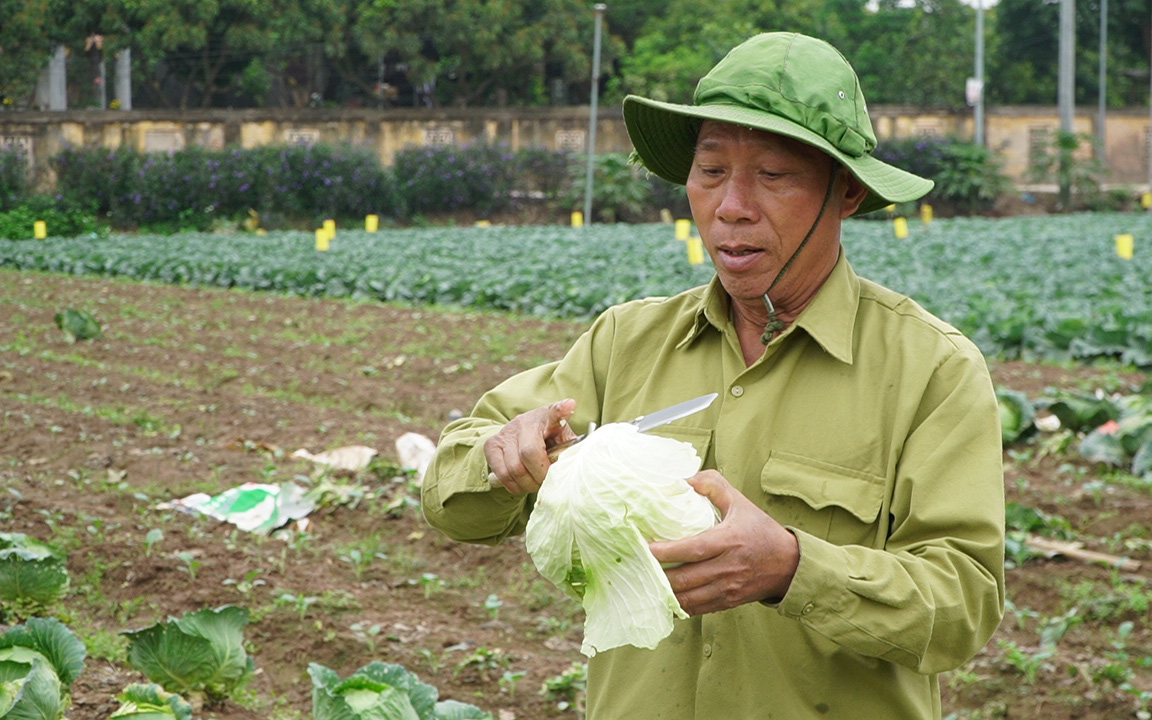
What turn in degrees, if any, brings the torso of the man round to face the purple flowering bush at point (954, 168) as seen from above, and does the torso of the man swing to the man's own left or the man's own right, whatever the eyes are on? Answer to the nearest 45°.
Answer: approximately 135° to the man's own right

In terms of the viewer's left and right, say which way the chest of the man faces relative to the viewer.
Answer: facing the viewer and to the left of the viewer

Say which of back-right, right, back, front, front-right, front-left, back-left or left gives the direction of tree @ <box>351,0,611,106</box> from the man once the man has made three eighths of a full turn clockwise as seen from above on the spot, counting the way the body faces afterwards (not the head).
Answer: front

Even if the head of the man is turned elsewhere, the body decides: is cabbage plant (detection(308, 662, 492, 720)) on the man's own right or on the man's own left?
on the man's own right

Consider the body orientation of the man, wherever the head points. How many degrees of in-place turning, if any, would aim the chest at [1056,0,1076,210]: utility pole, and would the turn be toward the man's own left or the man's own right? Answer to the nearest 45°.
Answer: approximately 135° to the man's own right

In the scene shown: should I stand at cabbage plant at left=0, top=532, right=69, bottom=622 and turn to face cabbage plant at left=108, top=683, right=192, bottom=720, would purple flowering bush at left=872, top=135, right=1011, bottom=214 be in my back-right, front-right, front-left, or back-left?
back-left

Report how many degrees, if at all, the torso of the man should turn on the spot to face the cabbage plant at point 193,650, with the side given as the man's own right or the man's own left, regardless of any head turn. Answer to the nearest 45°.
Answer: approximately 90° to the man's own right

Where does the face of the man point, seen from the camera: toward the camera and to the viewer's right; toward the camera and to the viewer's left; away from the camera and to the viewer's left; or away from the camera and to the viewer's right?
toward the camera and to the viewer's left

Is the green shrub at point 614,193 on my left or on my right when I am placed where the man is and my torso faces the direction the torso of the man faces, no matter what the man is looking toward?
on my right
